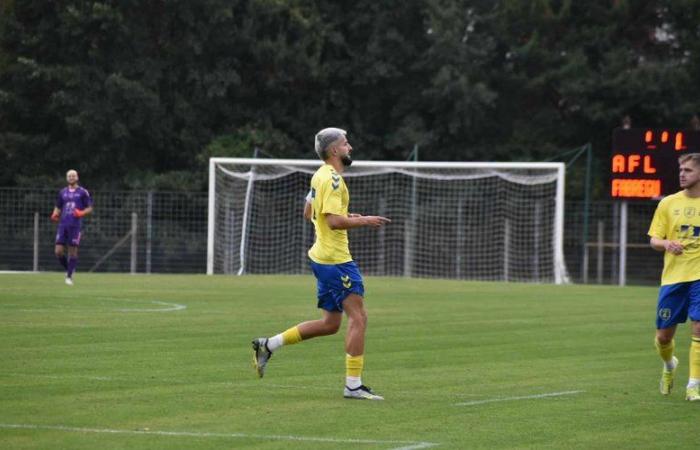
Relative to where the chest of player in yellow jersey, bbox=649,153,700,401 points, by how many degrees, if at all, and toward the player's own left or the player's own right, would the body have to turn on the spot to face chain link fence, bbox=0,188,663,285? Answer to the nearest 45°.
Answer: approximately 135° to the player's own right

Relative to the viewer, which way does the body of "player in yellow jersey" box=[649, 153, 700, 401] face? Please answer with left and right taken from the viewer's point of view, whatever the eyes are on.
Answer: facing the viewer

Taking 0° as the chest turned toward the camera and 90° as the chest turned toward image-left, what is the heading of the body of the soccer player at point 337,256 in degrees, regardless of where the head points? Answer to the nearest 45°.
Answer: approximately 270°

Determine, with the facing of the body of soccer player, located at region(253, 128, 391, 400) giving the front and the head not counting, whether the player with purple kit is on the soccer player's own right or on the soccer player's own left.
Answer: on the soccer player's own left

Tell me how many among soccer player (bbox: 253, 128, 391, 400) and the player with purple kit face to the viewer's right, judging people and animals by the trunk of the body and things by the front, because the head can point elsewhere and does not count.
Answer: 1

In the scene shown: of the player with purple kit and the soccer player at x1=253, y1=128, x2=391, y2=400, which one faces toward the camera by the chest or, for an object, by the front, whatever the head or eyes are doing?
the player with purple kit

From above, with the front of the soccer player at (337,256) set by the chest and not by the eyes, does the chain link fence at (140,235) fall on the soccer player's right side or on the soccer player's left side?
on the soccer player's left side

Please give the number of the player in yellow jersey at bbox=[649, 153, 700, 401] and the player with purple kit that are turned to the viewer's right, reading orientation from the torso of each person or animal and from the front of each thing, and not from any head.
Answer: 0

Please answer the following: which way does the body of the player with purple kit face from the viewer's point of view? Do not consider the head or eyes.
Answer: toward the camera

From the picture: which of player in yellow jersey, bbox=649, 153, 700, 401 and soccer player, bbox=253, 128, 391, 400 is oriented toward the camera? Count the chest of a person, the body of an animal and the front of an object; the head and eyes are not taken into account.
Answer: the player in yellow jersey

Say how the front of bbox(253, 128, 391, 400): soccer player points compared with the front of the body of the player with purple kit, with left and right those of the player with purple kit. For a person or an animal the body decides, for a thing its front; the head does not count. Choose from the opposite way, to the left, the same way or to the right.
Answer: to the left

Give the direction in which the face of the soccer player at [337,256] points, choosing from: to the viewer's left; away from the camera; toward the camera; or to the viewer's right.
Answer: to the viewer's right

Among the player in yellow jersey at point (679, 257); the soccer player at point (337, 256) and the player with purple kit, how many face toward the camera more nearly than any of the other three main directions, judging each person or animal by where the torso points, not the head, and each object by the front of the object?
2

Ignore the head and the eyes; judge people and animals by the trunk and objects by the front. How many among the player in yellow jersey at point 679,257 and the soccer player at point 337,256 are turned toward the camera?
1

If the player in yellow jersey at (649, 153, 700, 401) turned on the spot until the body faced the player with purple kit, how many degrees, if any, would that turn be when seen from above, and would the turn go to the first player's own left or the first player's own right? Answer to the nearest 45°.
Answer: approximately 135° to the first player's own right
